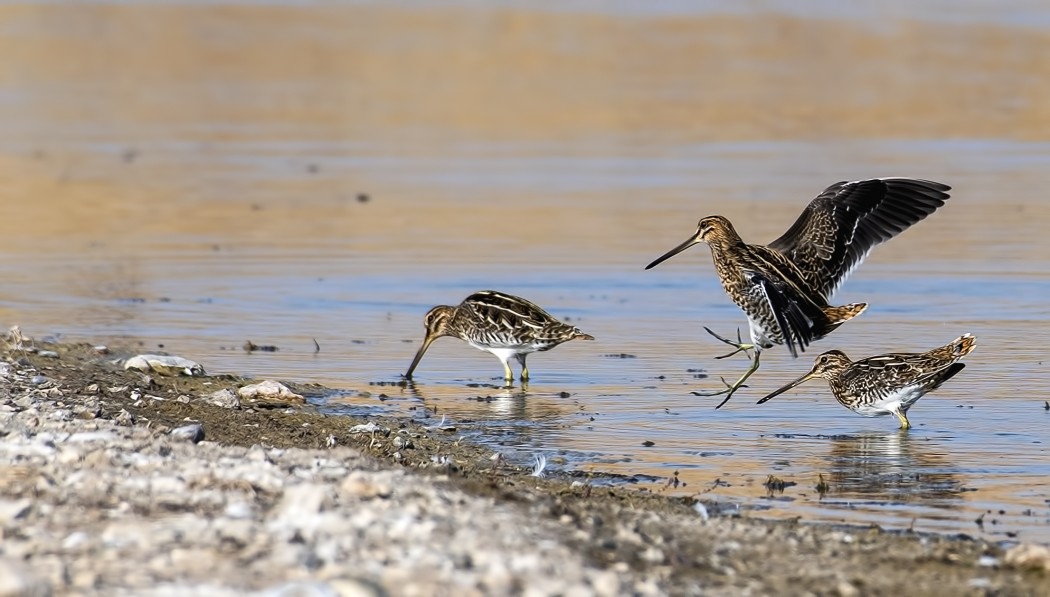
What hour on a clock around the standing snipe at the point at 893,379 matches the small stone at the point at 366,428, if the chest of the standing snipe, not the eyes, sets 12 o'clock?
The small stone is roughly at 11 o'clock from the standing snipe.

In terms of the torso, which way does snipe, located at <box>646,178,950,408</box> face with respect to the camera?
to the viewer's left

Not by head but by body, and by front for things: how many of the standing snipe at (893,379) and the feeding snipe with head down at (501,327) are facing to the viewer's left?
2

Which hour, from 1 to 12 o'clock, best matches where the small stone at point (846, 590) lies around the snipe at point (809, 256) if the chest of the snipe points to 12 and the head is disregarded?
The small stone is roughly at 9 o'clock from the snipe.

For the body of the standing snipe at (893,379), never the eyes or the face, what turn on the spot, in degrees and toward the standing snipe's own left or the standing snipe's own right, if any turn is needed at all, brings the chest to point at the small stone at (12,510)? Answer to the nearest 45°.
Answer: approximately 45° to the standing snipe's own left

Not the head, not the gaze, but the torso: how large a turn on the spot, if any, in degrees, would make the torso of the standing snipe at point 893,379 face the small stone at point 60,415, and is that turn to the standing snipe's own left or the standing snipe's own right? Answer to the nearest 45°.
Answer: approximately 45° to the standing snipe's own left

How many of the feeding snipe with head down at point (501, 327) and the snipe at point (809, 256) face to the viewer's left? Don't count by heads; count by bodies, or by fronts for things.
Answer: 2

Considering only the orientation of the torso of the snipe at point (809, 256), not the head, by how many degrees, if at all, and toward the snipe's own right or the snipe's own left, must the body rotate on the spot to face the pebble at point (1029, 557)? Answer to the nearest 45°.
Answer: approximately 90° to the snipe's own left

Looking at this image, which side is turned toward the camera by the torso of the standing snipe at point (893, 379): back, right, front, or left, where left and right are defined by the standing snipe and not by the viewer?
left

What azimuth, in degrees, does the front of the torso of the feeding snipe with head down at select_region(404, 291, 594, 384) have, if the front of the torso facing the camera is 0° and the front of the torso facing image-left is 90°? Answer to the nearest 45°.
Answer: approximately 90°
